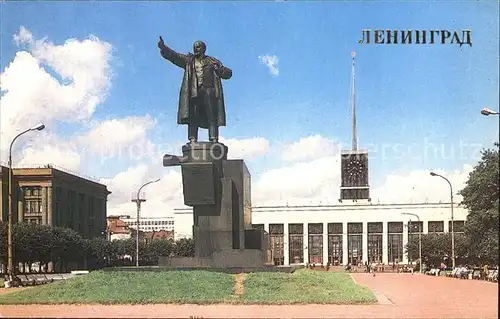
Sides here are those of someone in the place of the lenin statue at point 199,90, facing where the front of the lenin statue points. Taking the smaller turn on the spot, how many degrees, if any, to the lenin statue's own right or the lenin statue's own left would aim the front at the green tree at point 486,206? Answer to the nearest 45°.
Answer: approximately 135° to the lenin statue's own left

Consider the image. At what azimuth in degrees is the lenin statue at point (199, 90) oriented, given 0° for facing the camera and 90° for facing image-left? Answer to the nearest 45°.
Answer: approximately 0°
